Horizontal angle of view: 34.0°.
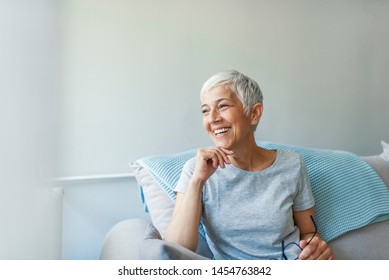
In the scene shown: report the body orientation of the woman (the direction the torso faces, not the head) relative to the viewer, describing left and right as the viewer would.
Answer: facing the viewer

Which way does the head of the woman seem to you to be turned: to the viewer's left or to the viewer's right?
to the viewer's left
